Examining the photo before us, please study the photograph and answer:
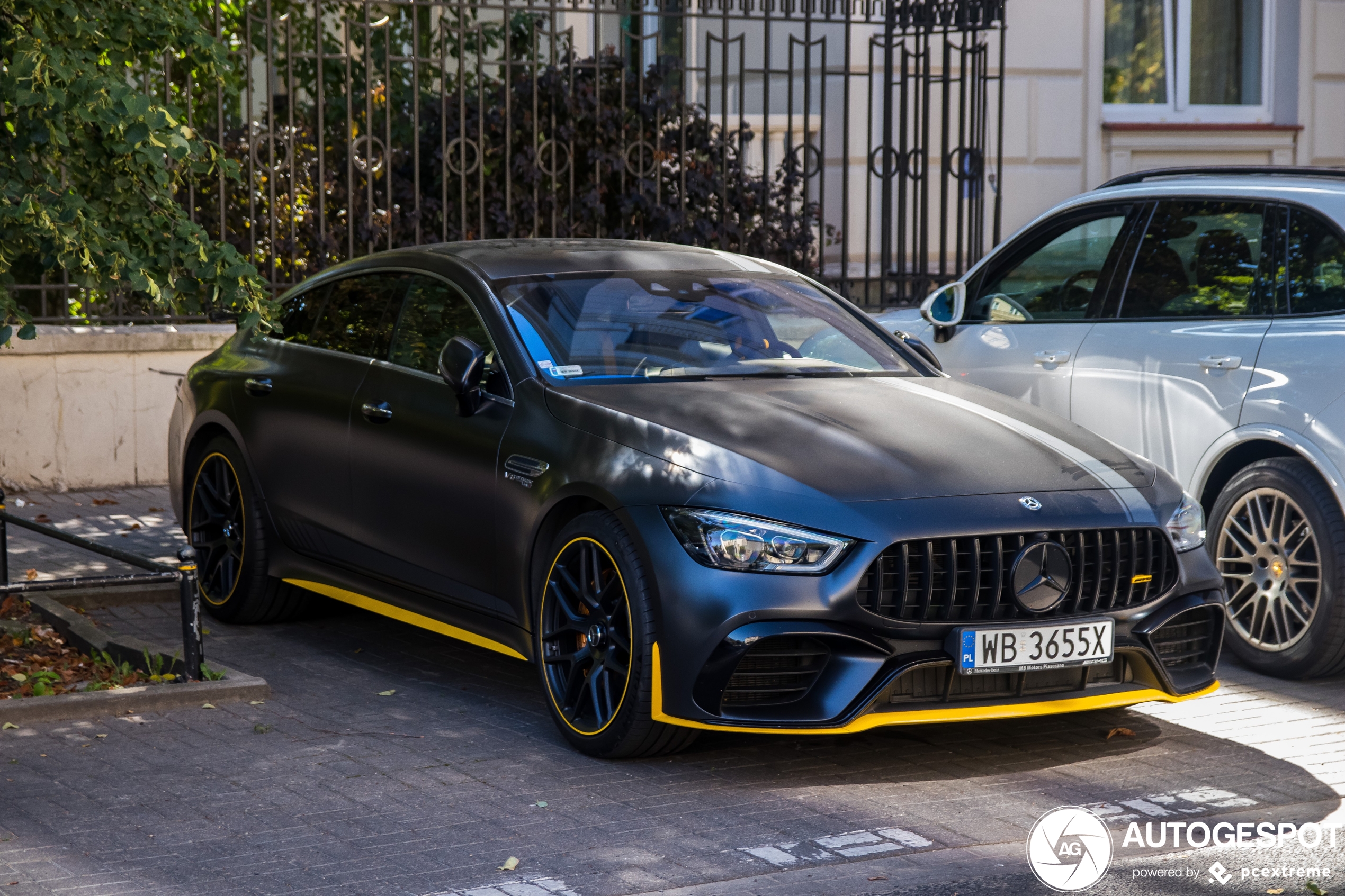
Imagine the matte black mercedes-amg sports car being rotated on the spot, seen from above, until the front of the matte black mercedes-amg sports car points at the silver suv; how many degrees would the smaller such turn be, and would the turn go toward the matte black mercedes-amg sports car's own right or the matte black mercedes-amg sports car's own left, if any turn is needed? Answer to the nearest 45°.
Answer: approximately 90° to the matte black mercedes-amg sports car's own left

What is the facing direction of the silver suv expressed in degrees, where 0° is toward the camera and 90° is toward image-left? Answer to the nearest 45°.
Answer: approximately 135°

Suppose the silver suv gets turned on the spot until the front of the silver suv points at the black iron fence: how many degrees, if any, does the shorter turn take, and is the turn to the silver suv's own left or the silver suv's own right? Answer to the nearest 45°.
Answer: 0° — it already faces it

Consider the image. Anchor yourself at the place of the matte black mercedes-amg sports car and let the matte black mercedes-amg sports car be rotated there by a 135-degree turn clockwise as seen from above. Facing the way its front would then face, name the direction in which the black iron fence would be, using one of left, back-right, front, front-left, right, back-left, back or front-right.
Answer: right

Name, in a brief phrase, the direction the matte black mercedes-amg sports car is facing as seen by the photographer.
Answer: facing the viewer and to the right of the viewer

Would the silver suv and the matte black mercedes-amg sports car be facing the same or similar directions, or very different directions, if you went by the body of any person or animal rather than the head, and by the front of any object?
very different directions

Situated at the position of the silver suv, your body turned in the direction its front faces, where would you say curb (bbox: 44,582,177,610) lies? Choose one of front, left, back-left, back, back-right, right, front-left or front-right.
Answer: front-left
